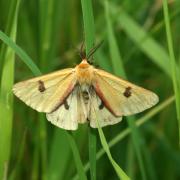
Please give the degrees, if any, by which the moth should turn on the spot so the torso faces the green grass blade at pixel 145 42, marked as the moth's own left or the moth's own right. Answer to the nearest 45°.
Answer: approximately 45° to the moth's own right

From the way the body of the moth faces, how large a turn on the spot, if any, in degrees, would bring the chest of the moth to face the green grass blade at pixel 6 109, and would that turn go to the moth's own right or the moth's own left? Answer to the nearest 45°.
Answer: approximately 90° to the moth's own left

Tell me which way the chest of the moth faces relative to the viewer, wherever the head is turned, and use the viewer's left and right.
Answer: facing away from the viewer
